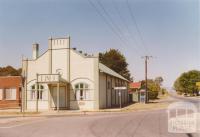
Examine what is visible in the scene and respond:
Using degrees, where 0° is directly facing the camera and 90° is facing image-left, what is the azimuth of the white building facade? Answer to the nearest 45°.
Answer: approximately 0°

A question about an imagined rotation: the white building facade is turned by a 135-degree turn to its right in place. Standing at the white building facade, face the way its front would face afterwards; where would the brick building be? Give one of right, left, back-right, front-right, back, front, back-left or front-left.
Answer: front
